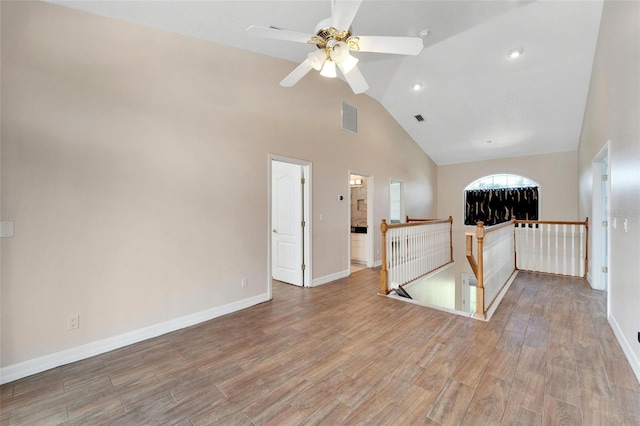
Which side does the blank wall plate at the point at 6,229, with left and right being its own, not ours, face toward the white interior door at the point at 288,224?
left

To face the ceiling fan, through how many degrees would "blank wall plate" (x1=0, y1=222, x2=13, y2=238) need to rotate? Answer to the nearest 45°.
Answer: approximately 45° to its left

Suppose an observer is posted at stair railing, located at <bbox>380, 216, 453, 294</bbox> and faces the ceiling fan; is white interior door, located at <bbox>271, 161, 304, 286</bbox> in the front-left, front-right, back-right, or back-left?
front-right

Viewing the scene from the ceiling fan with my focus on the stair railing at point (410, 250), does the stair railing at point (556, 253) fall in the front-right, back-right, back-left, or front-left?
front-right

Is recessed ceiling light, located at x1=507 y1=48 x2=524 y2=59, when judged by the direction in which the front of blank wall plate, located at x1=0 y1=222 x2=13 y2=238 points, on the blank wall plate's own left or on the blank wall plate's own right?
on the blank wall plate's own left

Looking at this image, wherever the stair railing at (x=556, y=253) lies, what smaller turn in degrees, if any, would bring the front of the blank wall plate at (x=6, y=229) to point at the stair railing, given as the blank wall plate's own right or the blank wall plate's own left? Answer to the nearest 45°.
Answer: approximately 45° to the blank wall plate's own left

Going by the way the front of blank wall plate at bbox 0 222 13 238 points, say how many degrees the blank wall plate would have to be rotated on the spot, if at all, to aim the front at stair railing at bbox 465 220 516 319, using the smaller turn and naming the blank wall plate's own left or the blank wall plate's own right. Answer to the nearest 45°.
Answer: approximately 45° to the blank wall plate's own left

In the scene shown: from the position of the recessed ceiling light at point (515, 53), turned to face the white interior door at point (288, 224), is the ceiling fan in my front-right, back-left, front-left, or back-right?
front-left

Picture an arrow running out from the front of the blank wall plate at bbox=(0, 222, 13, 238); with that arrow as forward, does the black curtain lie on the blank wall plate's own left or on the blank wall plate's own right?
on the blank wall plate's own left
